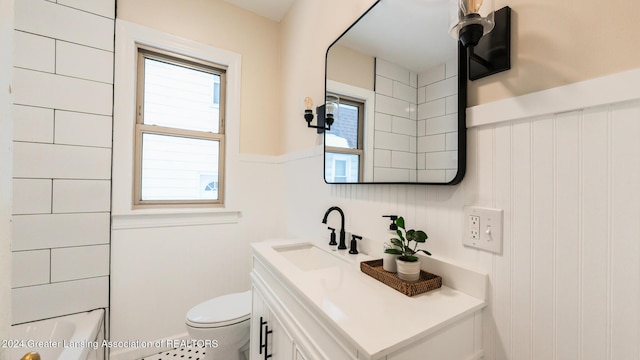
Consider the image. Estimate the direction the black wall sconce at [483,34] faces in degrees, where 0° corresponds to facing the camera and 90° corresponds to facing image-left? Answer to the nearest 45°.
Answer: approximately 45°

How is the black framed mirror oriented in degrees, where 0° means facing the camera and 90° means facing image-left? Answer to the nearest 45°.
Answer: approximately 45°

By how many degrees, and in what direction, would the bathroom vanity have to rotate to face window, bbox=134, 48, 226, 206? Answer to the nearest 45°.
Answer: approximately 90° to its right

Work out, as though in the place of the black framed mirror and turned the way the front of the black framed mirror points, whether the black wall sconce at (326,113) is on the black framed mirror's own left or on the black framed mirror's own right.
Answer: on the black framed mirror's own right
